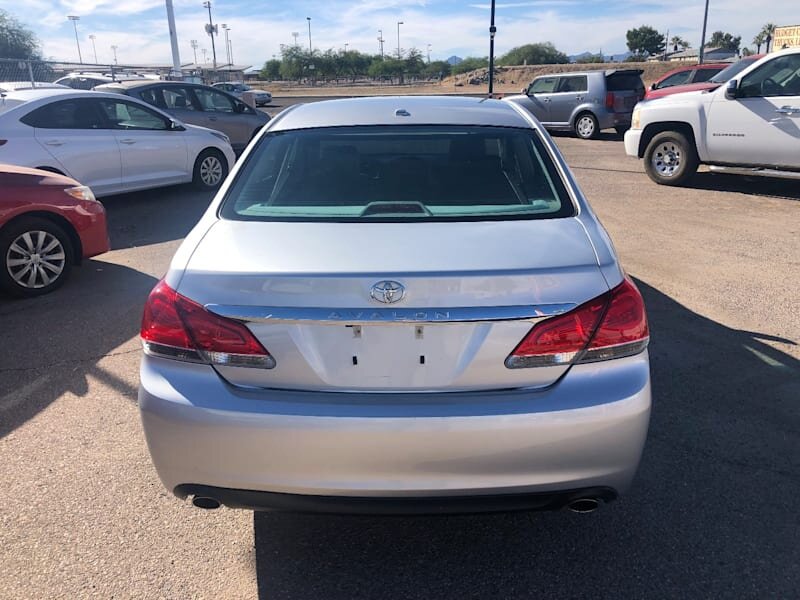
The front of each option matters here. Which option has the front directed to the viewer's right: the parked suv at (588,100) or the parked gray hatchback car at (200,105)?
the parked gray hatchback car at (200,105)

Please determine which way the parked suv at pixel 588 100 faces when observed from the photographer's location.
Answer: facing away from the viewer and to the left of the viewer

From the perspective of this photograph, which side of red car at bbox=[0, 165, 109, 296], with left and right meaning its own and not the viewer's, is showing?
right

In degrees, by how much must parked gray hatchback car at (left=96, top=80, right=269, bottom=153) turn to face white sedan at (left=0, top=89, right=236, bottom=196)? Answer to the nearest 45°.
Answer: approximately 90° to its right

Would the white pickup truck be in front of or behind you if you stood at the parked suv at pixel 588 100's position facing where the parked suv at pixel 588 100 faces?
behind

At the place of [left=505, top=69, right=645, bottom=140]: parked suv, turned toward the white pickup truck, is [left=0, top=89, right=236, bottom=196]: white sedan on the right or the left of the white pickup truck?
right

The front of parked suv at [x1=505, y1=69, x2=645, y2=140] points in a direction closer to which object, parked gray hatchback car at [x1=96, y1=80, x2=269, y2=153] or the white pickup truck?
the parked gray hatchback car

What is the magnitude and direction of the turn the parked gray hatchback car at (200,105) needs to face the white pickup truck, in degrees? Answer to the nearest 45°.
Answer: approximately 45° to its right

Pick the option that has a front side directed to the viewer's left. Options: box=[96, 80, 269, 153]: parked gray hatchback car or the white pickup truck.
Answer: the white pickup truck

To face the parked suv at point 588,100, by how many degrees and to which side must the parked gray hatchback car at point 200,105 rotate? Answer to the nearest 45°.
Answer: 0° — it already faces it

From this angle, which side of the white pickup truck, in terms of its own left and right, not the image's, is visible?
left

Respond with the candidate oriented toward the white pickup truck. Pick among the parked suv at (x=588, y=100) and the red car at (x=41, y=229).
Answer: the red car

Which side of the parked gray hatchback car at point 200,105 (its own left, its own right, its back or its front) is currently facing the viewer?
right

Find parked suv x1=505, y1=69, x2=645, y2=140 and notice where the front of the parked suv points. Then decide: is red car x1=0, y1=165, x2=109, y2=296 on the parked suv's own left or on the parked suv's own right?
on the parked suv's own left

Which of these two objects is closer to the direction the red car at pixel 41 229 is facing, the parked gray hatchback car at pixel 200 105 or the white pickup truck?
the white pickup truck

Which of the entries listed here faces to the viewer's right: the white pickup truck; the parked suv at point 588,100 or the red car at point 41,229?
the red car
